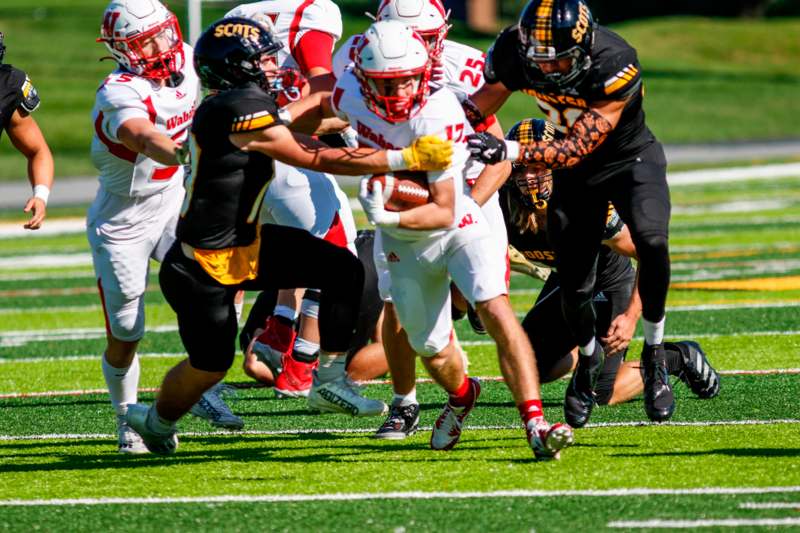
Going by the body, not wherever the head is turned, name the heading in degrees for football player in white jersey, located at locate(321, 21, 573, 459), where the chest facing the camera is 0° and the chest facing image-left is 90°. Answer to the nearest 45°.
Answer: approximately 0°

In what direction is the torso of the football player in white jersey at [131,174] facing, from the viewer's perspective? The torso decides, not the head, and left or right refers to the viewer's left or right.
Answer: facing the viewer and to the right of the viewer

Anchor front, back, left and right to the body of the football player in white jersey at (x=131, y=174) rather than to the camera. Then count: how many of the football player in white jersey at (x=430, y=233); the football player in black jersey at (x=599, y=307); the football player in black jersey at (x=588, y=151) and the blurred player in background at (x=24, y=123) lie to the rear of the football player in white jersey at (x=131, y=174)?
1

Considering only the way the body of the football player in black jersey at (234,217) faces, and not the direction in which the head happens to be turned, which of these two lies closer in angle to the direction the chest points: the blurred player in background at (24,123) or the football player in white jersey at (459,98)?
the football player in white jersey

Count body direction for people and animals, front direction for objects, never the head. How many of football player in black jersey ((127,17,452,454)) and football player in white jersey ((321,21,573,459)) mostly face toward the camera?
1

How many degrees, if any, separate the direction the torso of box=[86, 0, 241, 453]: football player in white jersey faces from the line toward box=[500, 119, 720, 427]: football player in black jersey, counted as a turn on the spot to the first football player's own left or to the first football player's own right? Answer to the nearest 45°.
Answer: approximately 45° to the first football player's own left

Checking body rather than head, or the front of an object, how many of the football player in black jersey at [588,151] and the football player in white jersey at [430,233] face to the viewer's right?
0

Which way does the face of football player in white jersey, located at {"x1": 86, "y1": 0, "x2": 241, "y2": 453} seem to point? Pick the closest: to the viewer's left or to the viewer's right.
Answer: to the viewer's right

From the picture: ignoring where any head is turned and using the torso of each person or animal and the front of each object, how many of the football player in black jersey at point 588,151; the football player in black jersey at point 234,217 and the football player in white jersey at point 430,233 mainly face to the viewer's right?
1

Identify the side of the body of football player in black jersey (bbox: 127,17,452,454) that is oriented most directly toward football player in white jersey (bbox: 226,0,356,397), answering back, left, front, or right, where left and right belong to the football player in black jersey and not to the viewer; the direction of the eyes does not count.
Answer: left

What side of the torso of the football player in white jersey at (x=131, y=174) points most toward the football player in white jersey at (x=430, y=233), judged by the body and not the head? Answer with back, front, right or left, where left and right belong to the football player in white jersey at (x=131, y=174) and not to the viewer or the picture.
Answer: front

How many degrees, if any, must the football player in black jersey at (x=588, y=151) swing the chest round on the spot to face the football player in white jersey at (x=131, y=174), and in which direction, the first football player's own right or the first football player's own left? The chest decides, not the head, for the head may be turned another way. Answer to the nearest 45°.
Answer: approximately 45° to the first football player's own right

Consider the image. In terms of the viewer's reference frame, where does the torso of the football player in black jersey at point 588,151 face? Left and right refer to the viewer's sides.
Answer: facing the viewer and to the left of the viewer

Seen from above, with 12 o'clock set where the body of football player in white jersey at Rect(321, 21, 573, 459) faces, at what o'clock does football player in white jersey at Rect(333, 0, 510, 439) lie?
football player in white jersey at Rect(333, 0, 510, 439) is roughly at 6 o'clock from football player in white jersey at Rect(321, 21, 573, 459).

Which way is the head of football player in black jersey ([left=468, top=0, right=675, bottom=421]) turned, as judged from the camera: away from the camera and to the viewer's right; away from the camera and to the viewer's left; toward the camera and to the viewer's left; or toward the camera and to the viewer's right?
toward the camera and to the viewer's left
